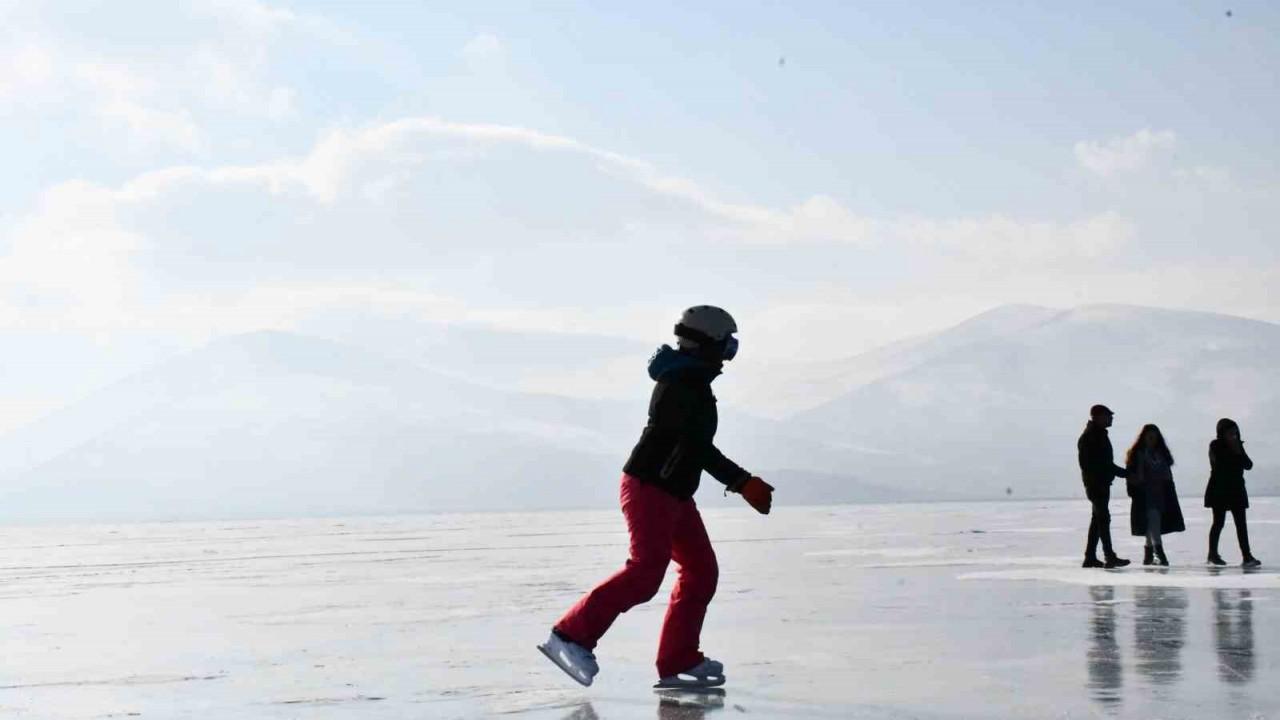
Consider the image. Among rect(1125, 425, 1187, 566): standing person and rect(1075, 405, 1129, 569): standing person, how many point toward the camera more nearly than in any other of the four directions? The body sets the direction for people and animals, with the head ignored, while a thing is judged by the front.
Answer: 1

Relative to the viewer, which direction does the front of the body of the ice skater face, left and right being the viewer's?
facing to the right of the viewer

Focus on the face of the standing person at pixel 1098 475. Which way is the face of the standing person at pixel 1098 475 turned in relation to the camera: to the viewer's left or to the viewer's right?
to the viewer's right

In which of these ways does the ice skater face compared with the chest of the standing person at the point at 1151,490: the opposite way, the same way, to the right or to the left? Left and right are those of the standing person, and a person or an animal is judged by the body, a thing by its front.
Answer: to the left

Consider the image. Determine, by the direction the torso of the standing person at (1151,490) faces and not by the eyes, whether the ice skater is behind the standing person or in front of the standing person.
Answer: in front

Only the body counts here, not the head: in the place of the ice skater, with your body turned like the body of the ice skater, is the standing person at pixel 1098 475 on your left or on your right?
on your left

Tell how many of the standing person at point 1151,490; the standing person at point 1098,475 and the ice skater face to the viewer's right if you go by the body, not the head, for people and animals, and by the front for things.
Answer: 2

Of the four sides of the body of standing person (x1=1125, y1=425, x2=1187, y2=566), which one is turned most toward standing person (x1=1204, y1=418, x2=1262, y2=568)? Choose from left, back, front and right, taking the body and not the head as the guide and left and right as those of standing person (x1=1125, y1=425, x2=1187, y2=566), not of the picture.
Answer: left

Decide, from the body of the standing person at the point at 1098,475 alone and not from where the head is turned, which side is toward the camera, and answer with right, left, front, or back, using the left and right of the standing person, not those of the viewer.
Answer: right

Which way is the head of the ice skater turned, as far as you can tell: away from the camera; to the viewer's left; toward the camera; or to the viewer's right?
to the viewer's right

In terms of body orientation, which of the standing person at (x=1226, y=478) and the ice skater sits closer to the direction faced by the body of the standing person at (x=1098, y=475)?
the standing person

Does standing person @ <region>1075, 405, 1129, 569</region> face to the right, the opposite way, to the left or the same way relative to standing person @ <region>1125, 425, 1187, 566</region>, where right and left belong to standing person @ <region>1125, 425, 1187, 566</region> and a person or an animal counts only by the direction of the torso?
to the left

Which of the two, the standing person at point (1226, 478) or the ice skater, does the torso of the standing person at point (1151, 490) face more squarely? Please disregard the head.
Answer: the ice skater

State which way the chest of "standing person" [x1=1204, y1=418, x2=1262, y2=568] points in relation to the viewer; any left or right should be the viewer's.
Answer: facing the viewer and to the right of the viewer
